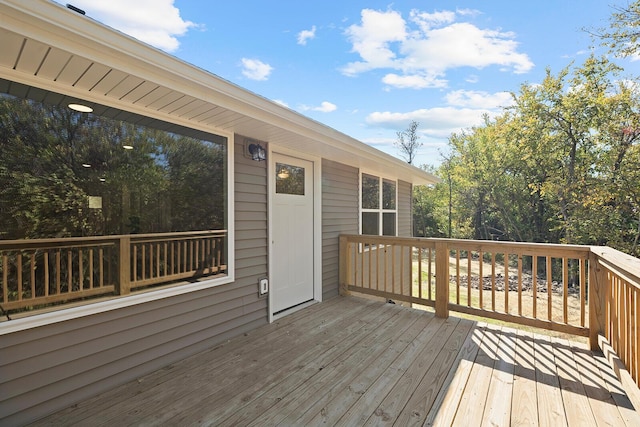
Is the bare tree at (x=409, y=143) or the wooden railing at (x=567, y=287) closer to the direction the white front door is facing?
the wooden railing

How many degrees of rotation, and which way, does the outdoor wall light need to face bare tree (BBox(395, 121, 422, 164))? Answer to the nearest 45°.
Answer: approximately 90° to its left

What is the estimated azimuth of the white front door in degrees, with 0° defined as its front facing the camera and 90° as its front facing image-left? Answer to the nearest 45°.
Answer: approximately 315°

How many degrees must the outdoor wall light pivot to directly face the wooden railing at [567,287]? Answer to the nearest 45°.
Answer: approximately 45° to its left

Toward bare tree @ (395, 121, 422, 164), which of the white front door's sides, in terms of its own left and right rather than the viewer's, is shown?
left

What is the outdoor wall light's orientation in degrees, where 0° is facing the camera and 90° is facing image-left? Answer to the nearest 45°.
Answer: approximately 315°

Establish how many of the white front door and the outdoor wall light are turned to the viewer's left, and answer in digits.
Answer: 0
